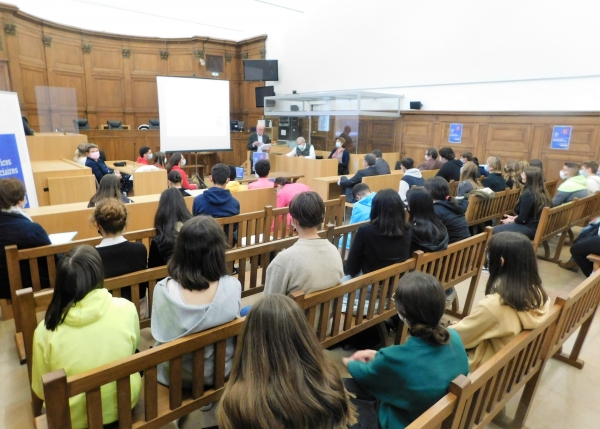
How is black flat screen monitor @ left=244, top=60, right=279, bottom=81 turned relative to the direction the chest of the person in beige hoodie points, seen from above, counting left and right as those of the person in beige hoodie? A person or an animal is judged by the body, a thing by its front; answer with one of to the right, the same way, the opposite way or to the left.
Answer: the opposite way

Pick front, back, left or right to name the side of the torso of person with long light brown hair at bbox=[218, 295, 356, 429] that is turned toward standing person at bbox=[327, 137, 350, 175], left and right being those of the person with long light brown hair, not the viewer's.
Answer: front

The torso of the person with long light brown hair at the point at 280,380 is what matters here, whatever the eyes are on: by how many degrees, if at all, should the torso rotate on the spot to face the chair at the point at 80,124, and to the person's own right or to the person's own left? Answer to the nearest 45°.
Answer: approximately 45° to the person's own left

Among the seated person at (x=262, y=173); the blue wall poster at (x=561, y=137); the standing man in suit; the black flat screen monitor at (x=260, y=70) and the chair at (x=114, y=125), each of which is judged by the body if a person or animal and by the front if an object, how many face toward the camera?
4

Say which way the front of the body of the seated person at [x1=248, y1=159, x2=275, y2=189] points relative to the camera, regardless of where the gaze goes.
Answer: away from the camera

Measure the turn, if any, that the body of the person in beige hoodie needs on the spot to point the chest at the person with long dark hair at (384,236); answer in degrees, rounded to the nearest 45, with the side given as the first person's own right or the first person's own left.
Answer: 0° — they already face them

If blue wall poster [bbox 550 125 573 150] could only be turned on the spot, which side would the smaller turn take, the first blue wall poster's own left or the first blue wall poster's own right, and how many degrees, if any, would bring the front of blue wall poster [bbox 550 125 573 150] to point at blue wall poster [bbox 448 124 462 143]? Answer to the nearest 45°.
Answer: approximately 90° to the first blue wall poster's own right

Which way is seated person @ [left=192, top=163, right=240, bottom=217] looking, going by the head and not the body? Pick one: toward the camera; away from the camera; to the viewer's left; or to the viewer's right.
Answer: away from the camera

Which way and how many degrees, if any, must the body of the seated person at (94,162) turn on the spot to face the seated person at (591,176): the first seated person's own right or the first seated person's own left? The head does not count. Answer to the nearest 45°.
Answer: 0° — they already face them

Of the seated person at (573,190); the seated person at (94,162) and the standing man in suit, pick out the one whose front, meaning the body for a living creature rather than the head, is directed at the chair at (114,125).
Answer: the seated person at (573,190)

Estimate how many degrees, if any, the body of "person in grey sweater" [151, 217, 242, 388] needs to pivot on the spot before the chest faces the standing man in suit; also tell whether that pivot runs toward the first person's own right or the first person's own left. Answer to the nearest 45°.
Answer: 0° — they already face them

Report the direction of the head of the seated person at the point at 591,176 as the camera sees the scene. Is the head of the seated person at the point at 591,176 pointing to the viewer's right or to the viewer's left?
to the viewer's left

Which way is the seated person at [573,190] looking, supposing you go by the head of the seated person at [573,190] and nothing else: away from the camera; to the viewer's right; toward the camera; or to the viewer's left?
to the viewer's left

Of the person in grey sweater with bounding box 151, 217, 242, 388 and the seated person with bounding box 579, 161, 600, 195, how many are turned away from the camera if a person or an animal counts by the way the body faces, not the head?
1

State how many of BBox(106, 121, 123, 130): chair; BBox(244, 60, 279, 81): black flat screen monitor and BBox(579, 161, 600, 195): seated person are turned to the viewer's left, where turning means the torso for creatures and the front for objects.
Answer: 1

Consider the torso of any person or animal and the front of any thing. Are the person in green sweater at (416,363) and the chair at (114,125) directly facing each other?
yes

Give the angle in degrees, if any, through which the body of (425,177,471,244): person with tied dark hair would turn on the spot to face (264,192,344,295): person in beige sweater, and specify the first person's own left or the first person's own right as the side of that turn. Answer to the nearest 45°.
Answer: approximately 135° to the first person's own left

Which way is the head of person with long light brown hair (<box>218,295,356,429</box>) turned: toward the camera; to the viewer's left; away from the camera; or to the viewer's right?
away from the camera
